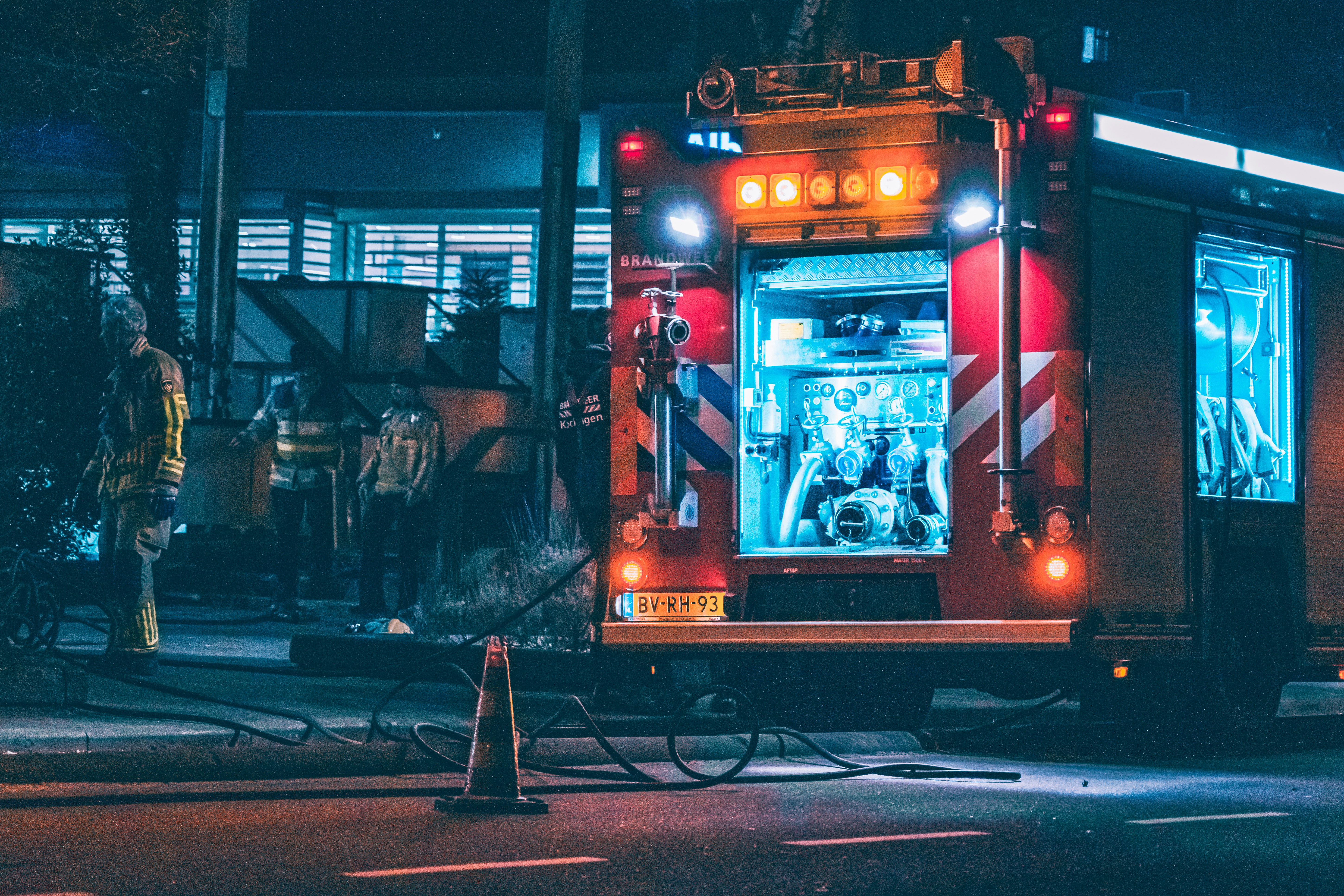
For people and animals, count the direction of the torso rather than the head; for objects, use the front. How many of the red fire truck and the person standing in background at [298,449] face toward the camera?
1

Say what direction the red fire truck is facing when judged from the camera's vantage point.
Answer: facing away from the viewer and to the right of the viewer

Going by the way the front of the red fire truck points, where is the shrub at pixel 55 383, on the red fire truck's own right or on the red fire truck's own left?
on the red fire truck's own left

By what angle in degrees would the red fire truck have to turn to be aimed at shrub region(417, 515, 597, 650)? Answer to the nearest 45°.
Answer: approximately 90° to its left

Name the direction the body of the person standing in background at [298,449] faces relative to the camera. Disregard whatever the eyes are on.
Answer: toward the camera

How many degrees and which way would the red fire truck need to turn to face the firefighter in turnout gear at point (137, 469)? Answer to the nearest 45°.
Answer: approximately 135° to its left

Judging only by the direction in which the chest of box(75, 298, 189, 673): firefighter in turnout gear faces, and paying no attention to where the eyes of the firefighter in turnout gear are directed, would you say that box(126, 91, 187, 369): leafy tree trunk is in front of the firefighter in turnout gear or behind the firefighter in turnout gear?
behind

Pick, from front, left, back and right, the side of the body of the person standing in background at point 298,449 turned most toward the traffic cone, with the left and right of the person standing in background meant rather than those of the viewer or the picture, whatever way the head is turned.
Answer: front

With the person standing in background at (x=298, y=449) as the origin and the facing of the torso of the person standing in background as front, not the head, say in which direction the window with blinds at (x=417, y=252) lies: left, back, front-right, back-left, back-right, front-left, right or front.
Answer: back

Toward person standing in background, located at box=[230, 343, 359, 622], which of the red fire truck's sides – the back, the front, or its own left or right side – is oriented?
left

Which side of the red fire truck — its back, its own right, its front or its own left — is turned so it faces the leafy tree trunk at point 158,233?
left

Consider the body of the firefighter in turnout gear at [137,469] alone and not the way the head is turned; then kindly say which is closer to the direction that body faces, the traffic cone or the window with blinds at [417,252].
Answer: the traffic cone

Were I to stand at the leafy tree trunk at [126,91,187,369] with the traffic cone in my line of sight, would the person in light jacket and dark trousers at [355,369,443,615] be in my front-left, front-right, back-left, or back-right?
front-left

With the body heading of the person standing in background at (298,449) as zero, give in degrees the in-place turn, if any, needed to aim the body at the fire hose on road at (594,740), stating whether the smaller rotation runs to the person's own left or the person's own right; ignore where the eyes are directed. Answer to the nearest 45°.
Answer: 0° — they already face it
